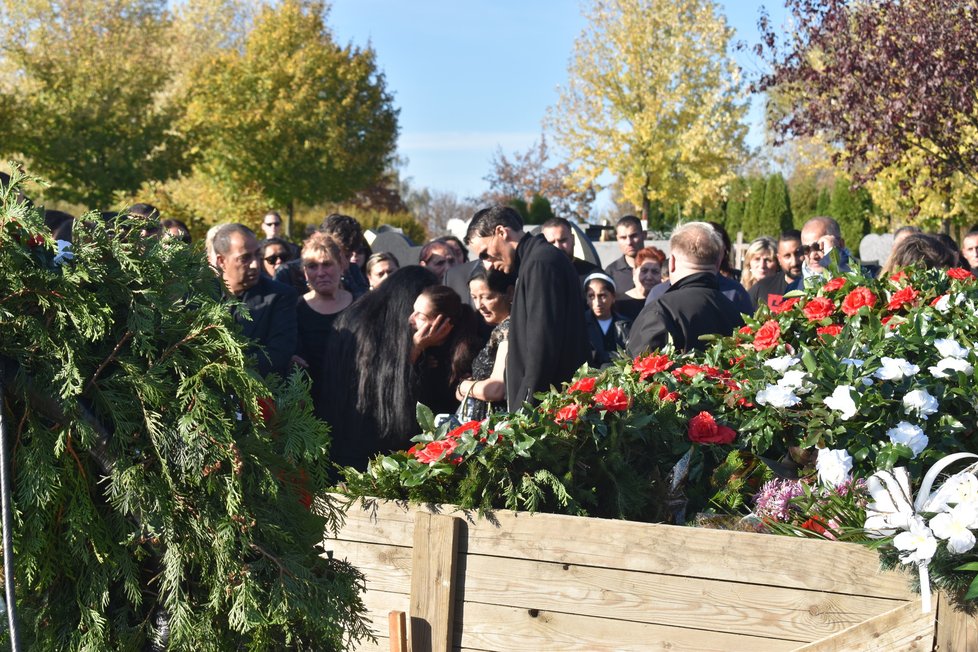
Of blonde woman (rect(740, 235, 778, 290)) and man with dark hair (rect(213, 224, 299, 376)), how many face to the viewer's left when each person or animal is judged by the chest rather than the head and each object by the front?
0

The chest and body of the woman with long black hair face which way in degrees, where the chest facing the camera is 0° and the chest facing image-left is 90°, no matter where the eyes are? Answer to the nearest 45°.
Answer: approximately 225°

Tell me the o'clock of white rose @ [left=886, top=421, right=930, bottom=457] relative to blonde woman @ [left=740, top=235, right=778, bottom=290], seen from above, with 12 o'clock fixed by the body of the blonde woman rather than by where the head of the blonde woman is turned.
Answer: The white rose is roughly at 12 o'clock from the blonde woman.

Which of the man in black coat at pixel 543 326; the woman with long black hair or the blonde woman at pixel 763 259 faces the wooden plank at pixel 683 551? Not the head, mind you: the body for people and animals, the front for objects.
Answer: the blonde woman

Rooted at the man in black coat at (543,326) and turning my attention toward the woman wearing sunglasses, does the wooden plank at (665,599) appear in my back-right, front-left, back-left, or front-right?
back-left

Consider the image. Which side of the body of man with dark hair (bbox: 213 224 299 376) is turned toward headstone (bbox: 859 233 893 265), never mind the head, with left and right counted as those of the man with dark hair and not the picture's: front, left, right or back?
left

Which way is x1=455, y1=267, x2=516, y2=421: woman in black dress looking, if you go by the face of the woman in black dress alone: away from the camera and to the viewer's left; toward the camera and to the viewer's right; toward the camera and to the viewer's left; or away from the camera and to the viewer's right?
toward the camera and to the viewer's left

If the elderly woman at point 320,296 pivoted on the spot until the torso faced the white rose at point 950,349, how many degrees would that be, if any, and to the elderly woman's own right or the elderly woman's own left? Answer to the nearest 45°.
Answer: approximately 45° to the elderly woman's own left

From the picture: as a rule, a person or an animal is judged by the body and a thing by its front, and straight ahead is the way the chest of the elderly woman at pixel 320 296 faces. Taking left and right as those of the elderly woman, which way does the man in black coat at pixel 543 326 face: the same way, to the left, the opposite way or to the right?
to the right

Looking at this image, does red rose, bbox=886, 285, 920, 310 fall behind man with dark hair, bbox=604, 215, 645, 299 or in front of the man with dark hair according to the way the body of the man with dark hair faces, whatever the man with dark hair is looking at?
in front

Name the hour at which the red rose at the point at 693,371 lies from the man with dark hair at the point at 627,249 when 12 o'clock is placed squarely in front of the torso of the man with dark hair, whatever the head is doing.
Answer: The red rose is roughly at 12 o'clock from the man with dark hair.

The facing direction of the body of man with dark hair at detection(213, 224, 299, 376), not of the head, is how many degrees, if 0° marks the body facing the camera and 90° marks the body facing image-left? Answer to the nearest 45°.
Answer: approximately 315°

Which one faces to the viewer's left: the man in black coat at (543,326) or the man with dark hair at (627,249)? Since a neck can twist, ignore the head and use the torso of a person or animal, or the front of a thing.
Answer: the man in black coat

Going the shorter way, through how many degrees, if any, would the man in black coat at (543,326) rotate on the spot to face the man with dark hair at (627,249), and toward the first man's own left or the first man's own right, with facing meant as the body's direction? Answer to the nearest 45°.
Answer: approximately 90° to the first man's own right
